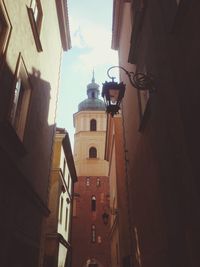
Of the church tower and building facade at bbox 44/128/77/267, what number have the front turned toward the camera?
1

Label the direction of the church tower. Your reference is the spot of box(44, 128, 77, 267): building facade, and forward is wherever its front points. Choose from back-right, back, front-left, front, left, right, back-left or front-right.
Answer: left

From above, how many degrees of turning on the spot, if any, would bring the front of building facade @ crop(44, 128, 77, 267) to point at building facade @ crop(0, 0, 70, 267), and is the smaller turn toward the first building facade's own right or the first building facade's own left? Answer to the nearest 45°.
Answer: approximately 90° to the first building facade's own right

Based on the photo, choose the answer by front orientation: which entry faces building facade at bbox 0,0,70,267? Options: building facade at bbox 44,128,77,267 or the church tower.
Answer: the church tower

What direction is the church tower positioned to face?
toward the camera

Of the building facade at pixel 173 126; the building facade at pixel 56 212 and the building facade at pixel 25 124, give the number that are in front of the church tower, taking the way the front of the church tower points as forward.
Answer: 3

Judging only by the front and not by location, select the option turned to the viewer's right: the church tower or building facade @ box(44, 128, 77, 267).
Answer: the building facade

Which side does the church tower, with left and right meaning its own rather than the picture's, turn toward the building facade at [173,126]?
front

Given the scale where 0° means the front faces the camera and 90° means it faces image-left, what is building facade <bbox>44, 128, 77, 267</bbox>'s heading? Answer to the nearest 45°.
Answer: approximately 270°

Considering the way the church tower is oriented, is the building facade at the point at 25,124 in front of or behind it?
in front

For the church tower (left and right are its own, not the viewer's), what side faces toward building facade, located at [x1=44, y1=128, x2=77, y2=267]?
front

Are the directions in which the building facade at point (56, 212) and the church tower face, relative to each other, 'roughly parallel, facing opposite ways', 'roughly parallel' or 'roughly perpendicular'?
roughly perpendicular

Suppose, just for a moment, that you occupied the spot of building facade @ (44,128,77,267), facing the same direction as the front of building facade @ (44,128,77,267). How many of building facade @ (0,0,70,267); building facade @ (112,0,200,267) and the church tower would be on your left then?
1
